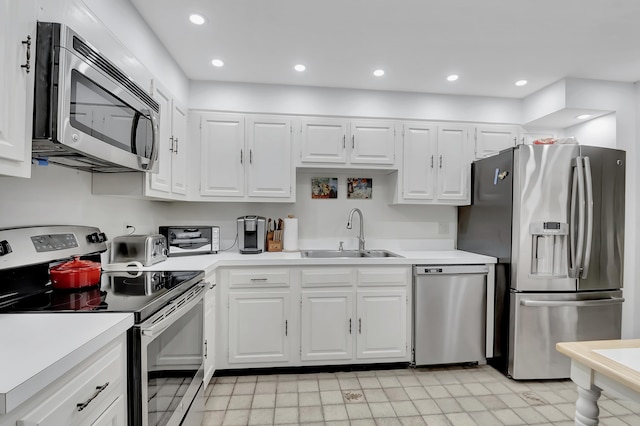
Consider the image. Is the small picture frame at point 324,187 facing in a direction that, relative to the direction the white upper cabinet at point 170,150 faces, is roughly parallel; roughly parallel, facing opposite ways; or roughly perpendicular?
roughly perpendicular

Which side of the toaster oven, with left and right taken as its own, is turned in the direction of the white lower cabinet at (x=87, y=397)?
front

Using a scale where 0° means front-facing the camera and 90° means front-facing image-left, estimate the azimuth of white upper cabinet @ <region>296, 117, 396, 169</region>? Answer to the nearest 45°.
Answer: approximately 0°

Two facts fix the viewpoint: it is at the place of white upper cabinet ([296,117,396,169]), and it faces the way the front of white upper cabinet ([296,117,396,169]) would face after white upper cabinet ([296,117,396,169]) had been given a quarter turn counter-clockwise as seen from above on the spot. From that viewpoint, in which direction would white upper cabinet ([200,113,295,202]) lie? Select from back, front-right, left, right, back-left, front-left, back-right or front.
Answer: back

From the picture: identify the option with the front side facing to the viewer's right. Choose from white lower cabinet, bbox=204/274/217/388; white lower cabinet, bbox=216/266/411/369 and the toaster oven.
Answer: white lower cabinet, bbox=204/274/217/388

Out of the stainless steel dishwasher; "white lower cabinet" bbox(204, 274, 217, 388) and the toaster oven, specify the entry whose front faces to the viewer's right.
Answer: the white lower cabinet

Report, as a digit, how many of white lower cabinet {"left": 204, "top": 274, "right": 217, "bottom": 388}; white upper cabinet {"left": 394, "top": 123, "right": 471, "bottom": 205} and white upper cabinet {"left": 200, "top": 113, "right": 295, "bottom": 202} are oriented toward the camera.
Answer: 2

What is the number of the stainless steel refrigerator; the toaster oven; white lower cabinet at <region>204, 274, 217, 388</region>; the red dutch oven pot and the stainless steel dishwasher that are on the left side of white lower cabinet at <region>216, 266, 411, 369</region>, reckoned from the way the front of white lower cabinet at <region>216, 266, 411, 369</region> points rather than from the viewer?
2

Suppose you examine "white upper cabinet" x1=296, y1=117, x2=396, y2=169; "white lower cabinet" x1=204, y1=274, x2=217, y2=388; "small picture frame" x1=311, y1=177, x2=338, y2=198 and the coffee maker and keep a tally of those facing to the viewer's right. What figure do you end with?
1

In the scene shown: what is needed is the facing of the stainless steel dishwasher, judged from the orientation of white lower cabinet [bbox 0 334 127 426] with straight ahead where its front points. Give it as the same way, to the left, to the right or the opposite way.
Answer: to the right

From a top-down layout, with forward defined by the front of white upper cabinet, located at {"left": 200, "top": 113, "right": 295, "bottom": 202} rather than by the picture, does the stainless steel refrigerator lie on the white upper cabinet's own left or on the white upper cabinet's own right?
on the white upper cabinet's own left

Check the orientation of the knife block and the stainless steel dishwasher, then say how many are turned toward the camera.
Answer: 2

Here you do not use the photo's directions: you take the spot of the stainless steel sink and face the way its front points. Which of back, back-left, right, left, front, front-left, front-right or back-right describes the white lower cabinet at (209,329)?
front-right

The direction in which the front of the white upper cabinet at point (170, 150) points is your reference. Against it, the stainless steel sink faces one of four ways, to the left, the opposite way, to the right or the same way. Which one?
to the right

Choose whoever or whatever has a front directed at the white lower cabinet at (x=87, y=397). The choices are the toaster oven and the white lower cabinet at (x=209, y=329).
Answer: the toaster oven
